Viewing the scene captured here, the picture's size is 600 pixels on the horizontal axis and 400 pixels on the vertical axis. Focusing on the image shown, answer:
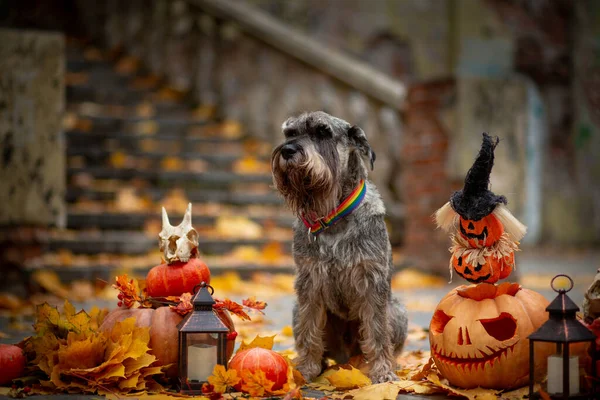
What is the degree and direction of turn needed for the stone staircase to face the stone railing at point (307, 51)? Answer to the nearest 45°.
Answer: approximately 90° to its left

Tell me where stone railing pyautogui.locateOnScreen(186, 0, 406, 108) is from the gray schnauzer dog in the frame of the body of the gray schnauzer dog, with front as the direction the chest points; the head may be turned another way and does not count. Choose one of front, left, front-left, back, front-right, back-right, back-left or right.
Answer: back-right

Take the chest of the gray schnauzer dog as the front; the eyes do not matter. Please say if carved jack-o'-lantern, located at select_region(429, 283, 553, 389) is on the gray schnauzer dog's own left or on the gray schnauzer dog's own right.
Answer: on the gray schnauzer dog's own left

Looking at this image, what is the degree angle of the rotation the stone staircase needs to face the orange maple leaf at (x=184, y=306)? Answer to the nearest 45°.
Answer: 0° — it already faces it

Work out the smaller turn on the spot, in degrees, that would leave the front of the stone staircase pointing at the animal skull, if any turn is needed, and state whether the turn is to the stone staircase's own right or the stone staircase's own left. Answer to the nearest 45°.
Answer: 0° — it already faces it

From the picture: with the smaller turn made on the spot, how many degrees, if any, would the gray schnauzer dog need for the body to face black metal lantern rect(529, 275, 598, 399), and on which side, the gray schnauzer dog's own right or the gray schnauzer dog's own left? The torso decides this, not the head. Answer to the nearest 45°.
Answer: approximately 90° to the gray schnauzer dog's own left

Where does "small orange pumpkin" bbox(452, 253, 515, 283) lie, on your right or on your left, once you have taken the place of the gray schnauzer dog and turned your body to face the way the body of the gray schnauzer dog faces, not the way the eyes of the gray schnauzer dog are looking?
on your left

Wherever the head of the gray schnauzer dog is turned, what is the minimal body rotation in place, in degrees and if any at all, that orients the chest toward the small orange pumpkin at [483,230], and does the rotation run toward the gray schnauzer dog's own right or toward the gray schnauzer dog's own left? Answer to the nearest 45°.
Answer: approximately 90° to the gray schnauzer dog's own left
